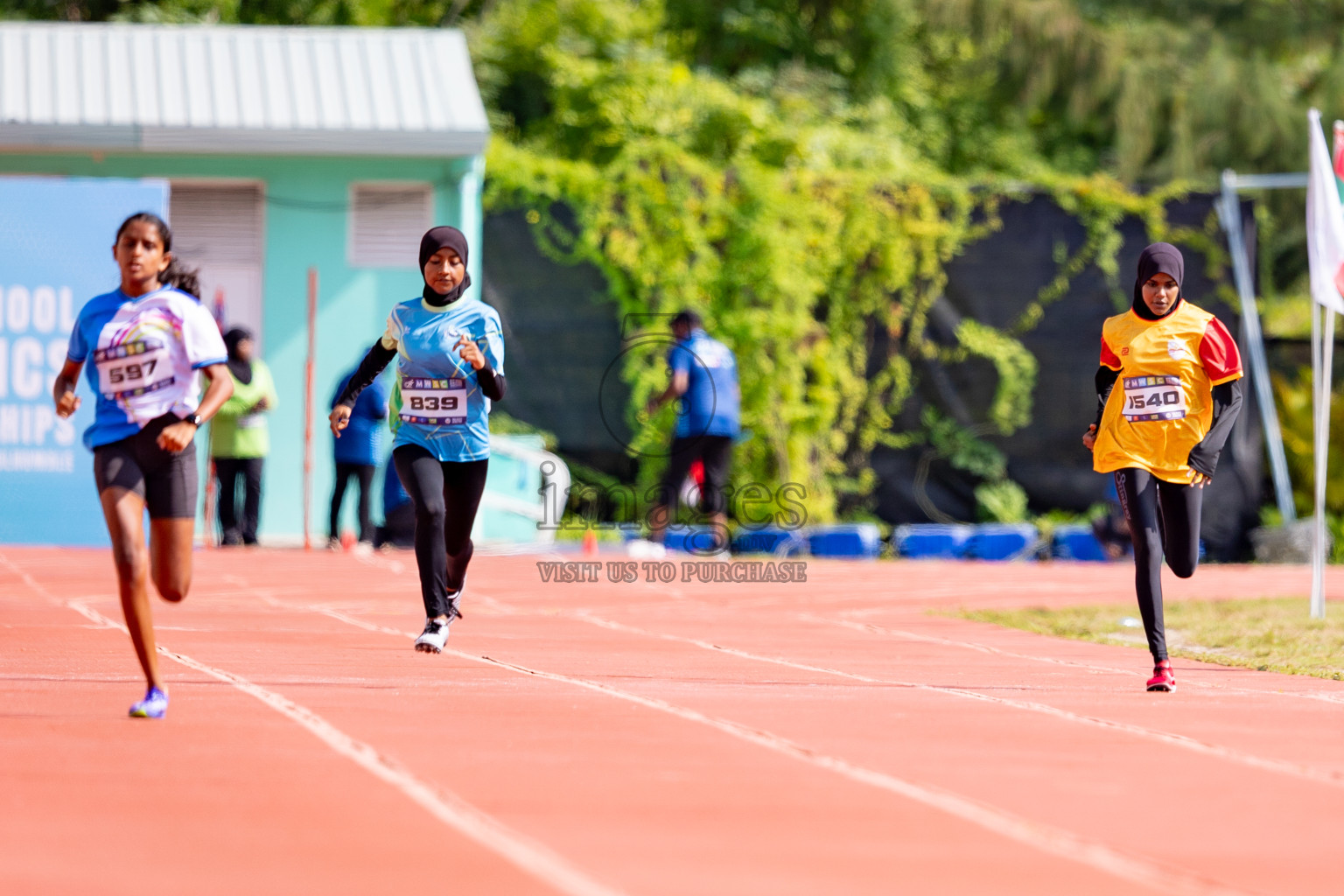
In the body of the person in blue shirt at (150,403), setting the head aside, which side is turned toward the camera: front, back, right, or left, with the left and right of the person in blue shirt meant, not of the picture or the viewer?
front

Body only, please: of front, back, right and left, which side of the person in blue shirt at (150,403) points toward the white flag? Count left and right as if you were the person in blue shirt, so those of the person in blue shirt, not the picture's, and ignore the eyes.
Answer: left

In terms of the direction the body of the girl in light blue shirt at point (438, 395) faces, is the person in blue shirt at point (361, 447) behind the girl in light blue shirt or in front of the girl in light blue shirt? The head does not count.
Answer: behind

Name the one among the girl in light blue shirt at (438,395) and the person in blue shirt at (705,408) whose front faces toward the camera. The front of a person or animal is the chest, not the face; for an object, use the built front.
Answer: the girl in light blue shirt

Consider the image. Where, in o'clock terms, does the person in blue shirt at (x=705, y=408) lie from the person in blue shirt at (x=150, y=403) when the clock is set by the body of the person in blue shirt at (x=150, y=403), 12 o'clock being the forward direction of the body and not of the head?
the person in blue shirt at (x=705, y=408) is roughly at 7 o'clock from the person in blue shirt at (x=150, y=403).

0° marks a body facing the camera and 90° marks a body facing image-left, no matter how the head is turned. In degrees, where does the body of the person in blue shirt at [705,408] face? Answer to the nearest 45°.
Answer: approximately 135°

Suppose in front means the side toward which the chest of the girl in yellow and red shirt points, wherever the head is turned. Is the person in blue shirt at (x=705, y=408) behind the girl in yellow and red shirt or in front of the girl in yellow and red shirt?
behind

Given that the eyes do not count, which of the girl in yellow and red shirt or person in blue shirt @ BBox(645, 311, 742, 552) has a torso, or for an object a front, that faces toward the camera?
the girl in yellow and red shirt

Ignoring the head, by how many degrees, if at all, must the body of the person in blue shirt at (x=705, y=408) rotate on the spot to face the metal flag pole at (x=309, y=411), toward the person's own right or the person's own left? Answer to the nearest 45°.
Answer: approximately 45° to the person's own left

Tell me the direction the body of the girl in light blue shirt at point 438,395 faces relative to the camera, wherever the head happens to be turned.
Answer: toward the camera

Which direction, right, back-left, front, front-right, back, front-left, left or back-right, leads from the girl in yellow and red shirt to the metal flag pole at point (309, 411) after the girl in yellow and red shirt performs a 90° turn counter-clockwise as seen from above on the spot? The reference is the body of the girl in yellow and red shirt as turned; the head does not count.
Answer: back-left

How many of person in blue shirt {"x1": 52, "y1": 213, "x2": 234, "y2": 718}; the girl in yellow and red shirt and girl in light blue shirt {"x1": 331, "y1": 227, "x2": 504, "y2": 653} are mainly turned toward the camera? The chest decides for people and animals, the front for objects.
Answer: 3

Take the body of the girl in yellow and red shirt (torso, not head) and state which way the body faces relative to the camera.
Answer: toward the camera
